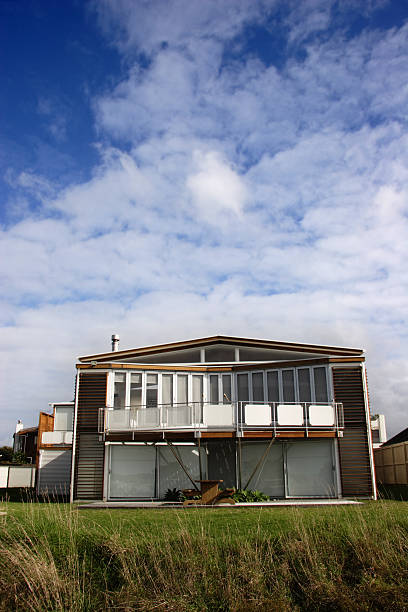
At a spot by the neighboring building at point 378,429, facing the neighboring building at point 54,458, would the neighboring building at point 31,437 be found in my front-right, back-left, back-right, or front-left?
front-right

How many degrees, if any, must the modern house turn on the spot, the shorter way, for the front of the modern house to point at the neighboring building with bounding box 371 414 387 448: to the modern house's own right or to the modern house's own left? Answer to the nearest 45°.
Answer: approximately 135° to the modern house's own left

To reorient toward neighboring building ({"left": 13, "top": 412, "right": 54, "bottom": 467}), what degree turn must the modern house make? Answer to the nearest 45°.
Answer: approximately 135° to its right

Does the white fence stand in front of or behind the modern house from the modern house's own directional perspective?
behind

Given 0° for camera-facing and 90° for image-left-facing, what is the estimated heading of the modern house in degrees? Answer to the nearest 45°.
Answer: approximately 0°

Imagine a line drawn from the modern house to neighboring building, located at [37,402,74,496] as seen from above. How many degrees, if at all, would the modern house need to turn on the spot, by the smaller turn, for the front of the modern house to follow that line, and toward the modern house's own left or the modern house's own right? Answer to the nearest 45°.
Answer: approximately 135° to the modern house's own right
